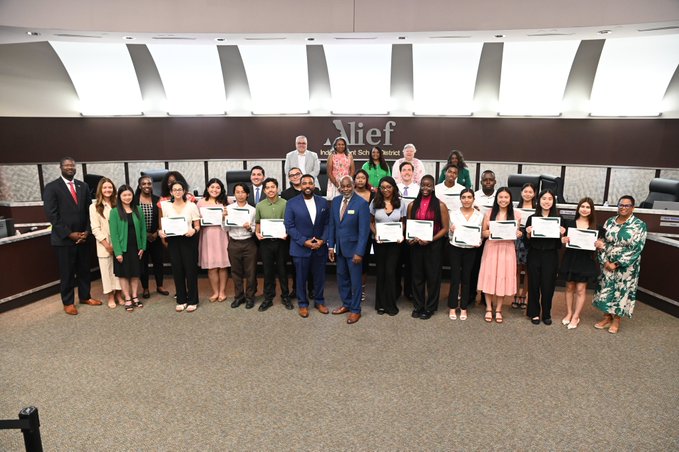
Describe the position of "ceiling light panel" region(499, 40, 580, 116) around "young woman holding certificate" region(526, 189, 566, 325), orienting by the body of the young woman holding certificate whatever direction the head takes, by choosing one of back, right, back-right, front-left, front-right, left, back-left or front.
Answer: back

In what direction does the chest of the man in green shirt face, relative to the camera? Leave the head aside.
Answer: toward the camera

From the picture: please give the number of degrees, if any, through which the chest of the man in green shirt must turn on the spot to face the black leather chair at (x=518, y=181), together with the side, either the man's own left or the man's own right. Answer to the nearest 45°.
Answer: approximately 90° to the man's own left

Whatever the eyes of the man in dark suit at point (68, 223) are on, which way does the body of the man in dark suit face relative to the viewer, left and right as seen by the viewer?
facing the viewer and to the right of the viewer

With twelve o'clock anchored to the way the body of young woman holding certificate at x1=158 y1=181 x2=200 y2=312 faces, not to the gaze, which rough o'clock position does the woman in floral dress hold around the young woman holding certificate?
The woman in floral dress is roughly at 10 o'clock from the young woman holding certificate.
